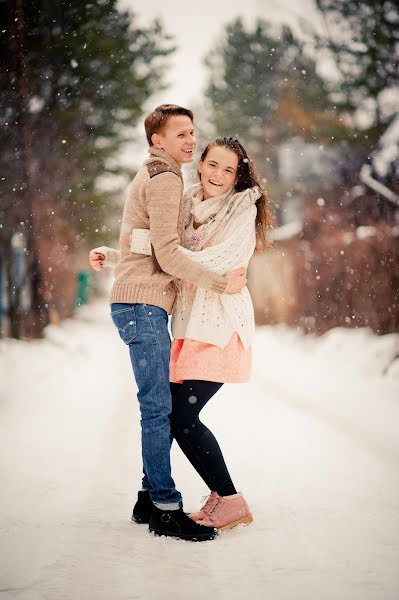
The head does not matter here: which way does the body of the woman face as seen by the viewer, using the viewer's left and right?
facing the viewer and to the left of the viewer

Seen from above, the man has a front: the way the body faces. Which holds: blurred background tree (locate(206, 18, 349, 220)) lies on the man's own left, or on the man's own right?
on the man's own left

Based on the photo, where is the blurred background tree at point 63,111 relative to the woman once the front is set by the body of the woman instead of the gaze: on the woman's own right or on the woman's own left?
on the woman's own right

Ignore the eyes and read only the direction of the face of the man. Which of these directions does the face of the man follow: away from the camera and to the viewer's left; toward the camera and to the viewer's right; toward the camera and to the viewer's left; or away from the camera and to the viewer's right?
toward the camera and to the viewer's right

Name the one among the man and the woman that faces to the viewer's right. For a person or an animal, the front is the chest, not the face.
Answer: the man

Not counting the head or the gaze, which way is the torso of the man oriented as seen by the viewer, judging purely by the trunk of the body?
to the viewer's right

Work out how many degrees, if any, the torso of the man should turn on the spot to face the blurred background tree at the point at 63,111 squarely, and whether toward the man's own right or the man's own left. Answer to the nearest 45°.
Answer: approximately 90° to the man's own left

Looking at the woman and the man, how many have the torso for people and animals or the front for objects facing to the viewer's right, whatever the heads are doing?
1
